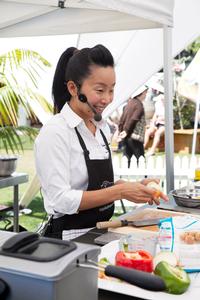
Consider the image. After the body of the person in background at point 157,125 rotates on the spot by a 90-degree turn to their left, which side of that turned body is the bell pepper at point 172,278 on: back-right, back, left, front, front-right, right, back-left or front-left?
front-right

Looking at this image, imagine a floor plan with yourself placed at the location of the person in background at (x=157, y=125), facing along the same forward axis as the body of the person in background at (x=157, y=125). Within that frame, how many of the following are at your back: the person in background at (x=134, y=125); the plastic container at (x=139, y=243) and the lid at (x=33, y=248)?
0

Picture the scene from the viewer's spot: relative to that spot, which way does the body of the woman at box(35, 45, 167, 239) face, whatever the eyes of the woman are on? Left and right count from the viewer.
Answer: facing the viewer and to the right of the viewer

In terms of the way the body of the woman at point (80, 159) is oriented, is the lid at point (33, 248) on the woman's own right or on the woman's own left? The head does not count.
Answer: on the woman's own right

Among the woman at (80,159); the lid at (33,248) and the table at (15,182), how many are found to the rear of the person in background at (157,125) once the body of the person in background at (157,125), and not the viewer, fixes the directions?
0

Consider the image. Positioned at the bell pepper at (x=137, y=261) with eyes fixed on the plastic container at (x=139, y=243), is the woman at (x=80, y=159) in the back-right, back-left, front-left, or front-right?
front-left

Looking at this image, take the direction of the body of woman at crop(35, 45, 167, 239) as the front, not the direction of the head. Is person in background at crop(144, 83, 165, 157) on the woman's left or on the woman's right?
on the woman's left

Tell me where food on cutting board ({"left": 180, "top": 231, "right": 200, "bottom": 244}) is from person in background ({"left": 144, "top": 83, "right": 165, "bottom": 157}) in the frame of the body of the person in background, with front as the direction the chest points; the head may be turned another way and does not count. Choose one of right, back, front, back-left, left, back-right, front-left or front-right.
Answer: front-left
